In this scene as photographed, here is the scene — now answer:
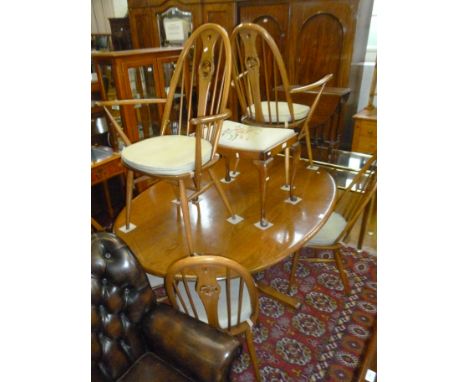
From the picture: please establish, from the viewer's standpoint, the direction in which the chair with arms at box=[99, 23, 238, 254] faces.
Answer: facing the viewer and to the left of the viewer

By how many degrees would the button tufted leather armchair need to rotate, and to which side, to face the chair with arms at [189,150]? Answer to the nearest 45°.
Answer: approximately 90° to its left

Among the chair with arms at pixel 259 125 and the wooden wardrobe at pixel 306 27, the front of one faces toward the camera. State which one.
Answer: the wooden wardrobe

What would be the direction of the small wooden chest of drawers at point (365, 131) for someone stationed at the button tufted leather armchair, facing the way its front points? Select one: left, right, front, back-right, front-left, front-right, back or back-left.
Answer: left

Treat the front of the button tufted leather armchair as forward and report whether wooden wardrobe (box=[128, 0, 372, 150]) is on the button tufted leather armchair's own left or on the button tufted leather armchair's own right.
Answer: on the button tufted leather armchair's own left

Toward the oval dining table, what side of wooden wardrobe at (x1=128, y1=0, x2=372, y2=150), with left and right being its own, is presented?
front

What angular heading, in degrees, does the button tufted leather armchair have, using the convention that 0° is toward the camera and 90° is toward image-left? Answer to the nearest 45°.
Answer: approximately 315°

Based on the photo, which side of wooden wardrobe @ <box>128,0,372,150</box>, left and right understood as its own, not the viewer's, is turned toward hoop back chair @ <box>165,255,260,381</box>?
front

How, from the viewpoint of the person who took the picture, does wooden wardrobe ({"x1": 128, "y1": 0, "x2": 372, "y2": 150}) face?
facing the viewer

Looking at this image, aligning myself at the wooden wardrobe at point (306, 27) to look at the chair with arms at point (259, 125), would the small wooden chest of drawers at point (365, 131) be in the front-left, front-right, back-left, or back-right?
front-left
